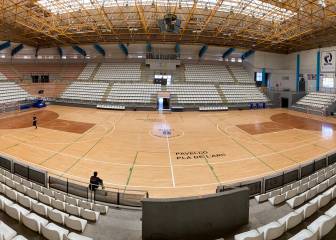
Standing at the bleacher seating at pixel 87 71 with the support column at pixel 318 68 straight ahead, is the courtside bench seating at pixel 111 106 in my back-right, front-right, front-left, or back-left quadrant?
front-right

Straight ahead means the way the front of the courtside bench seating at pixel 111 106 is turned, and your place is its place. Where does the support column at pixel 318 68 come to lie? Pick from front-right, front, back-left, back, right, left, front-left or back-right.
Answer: left

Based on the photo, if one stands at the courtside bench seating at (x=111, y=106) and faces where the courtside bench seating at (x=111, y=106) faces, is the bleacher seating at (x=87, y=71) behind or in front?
behind

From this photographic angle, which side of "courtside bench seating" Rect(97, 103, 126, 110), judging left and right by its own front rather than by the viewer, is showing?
front

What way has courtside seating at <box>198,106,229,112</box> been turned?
toward the camera

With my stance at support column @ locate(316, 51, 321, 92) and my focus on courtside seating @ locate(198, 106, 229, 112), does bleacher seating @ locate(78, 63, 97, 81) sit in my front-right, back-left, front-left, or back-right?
front-right

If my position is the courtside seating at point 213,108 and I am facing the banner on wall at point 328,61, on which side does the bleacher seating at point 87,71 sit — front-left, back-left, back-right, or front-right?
back-left

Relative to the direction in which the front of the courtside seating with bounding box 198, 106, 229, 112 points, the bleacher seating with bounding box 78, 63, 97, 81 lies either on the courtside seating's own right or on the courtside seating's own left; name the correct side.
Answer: on the courtside seating's own right

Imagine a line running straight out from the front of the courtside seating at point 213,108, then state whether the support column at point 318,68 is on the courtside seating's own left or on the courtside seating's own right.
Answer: on the courtside seating's own left

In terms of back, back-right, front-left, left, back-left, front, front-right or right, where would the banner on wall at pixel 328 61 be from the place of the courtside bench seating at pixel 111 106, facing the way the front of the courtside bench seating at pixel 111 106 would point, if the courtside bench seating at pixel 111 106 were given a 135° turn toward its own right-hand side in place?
back-right

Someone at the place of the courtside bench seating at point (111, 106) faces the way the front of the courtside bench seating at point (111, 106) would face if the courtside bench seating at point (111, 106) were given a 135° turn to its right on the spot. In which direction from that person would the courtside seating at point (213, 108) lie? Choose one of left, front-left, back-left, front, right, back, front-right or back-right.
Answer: back-right
